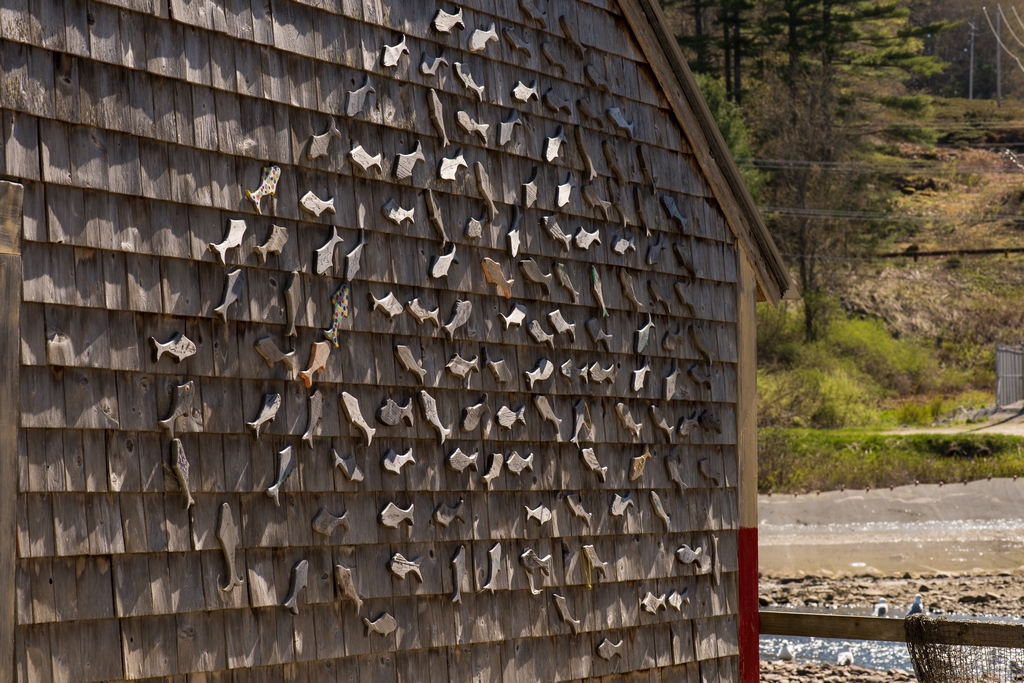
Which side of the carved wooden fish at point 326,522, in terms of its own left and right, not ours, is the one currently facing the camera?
left

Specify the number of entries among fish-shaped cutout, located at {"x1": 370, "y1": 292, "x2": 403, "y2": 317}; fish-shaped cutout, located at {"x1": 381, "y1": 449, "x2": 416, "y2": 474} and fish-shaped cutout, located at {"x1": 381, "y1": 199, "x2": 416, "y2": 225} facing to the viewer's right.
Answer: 1

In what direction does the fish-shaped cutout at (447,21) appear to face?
to the viewer's left

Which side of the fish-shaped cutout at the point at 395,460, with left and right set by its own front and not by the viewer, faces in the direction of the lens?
left

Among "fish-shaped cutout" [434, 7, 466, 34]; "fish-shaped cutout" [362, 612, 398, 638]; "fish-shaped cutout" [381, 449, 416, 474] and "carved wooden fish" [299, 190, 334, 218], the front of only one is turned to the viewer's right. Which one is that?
"fish-shaped cutout" [362, 612, 398, 638]

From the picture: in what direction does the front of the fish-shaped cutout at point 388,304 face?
to the viewer's right

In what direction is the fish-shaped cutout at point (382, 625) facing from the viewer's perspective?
to the viewer's right

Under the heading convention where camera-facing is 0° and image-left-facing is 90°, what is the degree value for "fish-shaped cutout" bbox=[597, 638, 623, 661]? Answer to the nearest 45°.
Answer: approximately 90°

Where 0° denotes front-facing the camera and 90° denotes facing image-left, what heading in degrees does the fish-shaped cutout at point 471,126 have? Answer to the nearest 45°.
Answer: approximately 90°

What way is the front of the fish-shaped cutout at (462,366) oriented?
to the viewer's left
